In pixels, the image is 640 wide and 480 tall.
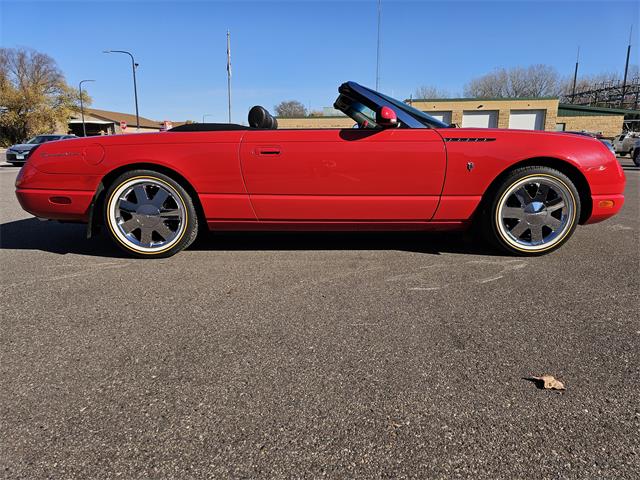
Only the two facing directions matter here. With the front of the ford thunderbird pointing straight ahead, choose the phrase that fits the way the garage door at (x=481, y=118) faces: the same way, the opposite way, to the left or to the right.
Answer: to the right

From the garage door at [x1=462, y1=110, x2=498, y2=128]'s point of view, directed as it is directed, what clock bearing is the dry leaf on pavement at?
The dry leaf on pavement is roughly at 12 o'clock from the garage door.

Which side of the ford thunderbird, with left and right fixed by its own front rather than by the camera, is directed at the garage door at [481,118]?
left

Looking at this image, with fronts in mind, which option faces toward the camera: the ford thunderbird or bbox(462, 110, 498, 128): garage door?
the garage door

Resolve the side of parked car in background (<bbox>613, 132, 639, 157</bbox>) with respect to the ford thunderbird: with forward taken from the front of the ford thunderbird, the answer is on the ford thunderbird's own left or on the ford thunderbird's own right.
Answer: on the ford thunderbird's own left

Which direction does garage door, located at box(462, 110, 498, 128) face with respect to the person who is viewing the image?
facing the viewer

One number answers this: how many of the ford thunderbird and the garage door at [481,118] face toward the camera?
1

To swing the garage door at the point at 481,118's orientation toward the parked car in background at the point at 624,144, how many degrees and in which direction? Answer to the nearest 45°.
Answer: approximately 45° to its left

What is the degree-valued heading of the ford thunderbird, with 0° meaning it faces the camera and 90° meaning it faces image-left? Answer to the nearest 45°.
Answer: approximately 270°

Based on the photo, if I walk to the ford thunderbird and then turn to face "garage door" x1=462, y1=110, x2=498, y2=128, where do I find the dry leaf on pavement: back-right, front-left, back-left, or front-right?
back-right

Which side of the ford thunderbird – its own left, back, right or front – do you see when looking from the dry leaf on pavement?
right

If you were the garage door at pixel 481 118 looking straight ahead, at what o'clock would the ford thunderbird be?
The ford thunderbird is roughly at 12 o'clock from the garage door.
